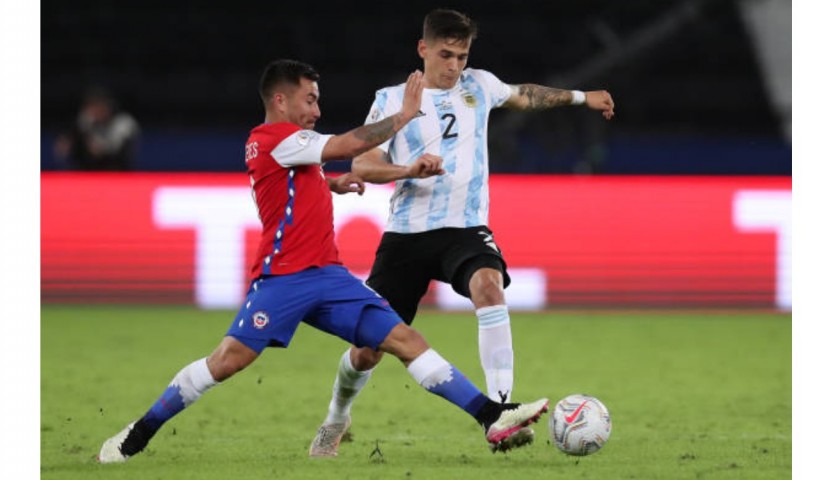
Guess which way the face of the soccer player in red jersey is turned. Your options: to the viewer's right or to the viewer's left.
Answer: to the viewer's right

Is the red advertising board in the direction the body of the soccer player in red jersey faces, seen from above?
no

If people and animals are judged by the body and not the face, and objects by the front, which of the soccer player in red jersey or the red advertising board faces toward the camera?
the red advertising board

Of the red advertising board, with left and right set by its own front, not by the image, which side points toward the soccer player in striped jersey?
front

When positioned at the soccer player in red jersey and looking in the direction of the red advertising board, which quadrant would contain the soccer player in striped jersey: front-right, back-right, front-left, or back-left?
front-right

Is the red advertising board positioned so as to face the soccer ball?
yes

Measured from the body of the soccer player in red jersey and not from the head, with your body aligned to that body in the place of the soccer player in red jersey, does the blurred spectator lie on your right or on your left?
on your left

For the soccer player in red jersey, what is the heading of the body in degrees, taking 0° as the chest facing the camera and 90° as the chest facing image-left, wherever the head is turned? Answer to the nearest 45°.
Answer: approximately 270°

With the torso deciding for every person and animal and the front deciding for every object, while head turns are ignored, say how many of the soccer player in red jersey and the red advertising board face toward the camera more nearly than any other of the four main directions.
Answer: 1

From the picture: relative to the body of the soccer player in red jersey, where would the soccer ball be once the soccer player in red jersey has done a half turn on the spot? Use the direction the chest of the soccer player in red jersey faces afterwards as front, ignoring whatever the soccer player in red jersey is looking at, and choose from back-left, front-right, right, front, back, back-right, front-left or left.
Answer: back

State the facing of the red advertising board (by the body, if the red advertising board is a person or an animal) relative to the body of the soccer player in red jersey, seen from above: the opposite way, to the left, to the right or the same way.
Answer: to the right

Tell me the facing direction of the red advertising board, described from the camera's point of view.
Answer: facing the viewer
